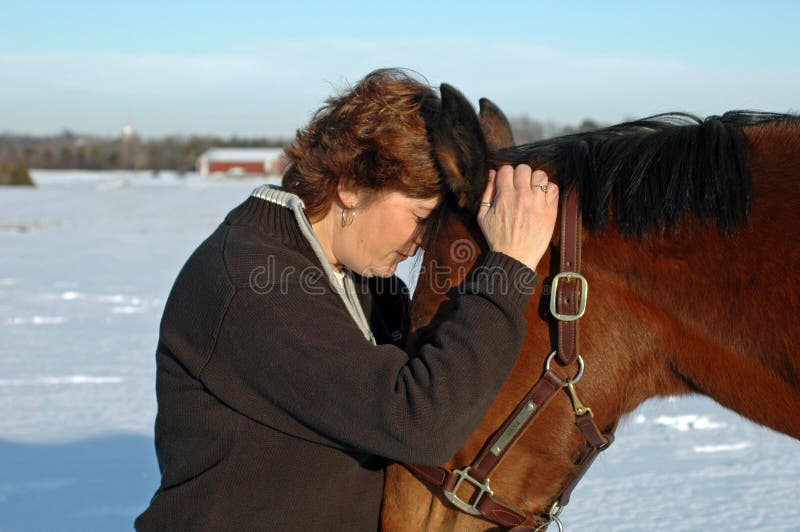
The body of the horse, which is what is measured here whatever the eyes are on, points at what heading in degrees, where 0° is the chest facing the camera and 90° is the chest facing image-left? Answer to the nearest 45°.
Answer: approximately 90°

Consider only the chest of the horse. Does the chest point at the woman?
yes

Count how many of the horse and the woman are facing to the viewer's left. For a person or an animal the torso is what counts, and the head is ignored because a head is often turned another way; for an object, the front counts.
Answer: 1

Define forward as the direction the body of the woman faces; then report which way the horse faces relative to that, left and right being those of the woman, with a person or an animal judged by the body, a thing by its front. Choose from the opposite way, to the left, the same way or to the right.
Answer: the opposite way

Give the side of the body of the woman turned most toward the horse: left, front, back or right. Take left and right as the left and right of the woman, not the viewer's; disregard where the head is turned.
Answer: front

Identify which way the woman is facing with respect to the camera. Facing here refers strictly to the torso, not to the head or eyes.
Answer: to the viewer's right

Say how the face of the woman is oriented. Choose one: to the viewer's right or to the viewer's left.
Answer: to the viewer's right
